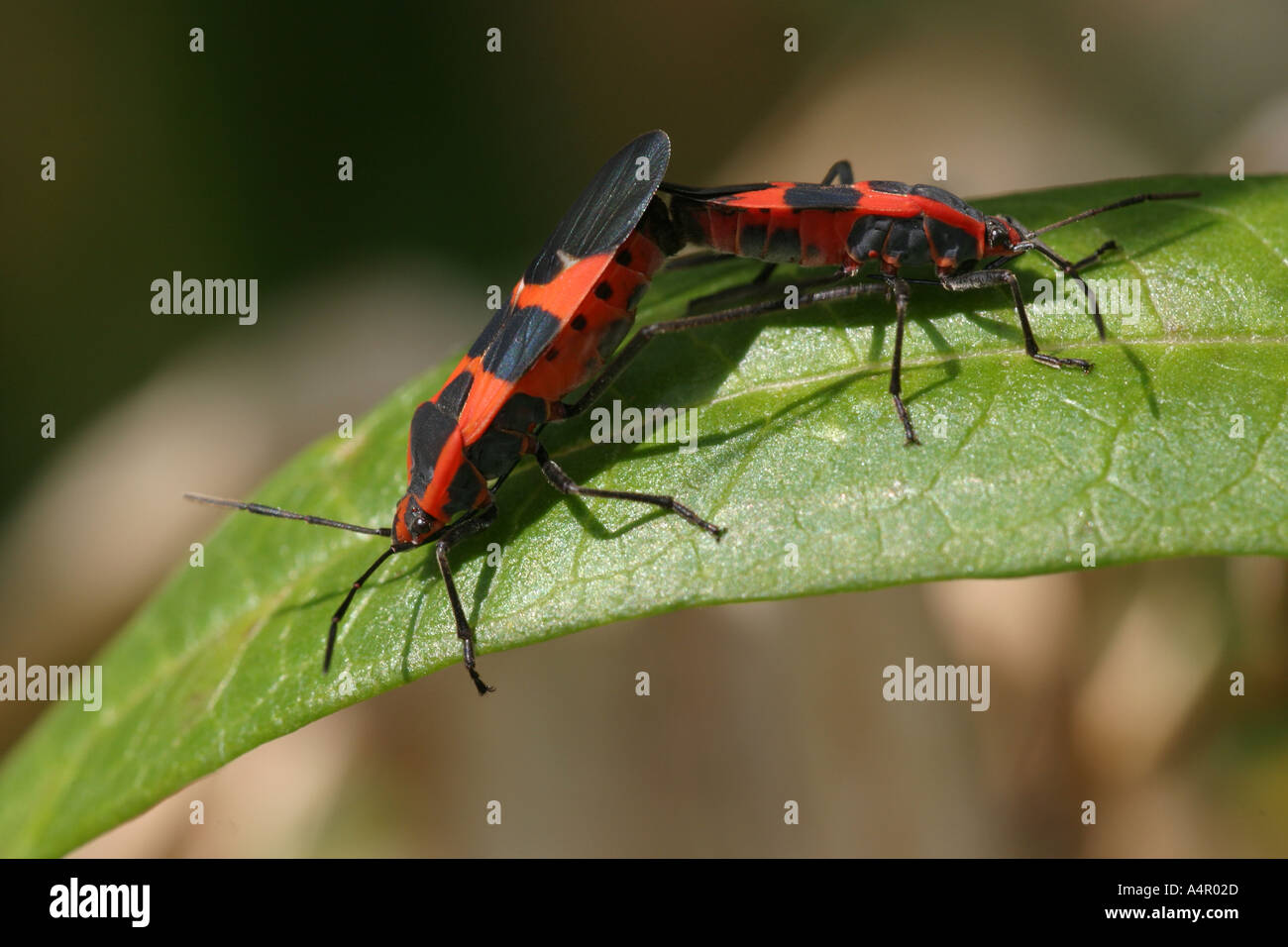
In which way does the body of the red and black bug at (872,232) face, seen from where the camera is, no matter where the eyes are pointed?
to the viewer's right

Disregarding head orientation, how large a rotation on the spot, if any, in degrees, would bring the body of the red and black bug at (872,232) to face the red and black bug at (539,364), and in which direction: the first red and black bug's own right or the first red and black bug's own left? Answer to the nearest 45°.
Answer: approximately 180°
